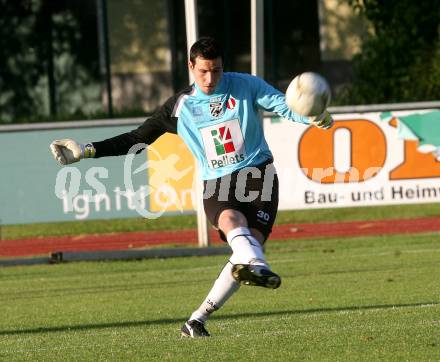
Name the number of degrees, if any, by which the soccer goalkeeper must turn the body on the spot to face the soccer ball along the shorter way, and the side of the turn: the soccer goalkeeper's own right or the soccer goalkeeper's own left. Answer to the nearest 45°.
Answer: approximately 45° to the soccer goalkeeper's own left

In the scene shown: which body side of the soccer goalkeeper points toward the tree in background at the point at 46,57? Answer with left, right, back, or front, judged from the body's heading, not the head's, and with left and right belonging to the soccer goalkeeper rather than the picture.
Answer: back

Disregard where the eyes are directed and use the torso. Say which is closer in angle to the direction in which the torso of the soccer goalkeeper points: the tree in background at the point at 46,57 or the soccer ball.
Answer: the soccer ball

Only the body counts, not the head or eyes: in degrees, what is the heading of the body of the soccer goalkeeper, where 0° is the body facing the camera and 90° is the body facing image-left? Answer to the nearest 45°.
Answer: approximately 0°

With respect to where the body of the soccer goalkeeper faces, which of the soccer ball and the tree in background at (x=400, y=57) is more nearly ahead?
the soccer ball

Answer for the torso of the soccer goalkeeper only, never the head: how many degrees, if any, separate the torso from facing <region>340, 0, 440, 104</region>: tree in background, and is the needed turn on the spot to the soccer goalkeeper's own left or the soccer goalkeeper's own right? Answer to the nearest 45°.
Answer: approximately 180°
